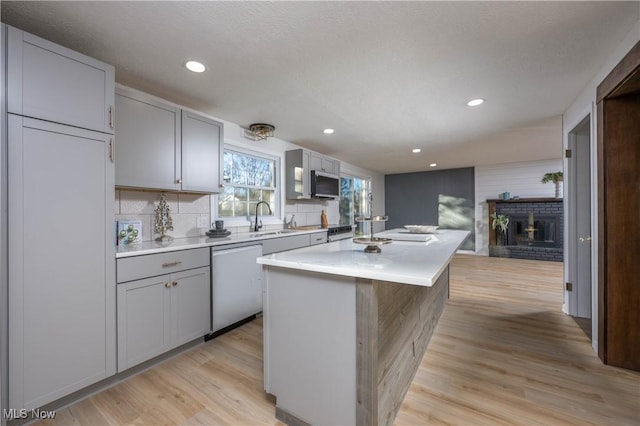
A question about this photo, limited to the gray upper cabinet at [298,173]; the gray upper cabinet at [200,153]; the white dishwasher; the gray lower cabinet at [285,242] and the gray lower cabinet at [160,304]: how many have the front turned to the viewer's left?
0

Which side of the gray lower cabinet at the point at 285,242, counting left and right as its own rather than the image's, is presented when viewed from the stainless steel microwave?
left

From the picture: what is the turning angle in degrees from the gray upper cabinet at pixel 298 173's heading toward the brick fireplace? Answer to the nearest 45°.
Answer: approximately 45° to its left

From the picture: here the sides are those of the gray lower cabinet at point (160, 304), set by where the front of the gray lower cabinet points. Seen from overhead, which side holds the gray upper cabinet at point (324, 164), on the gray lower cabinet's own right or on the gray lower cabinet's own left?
on the gray lower cabinet's own left

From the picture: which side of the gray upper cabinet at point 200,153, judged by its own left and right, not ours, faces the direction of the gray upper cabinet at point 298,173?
left

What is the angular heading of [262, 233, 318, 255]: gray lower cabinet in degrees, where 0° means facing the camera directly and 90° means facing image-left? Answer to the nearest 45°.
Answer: approximately 315°

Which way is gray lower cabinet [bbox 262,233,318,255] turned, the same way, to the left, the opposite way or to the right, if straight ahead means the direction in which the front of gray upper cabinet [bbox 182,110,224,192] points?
the same way

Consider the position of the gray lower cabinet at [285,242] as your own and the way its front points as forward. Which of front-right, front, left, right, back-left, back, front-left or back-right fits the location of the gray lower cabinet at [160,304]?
right

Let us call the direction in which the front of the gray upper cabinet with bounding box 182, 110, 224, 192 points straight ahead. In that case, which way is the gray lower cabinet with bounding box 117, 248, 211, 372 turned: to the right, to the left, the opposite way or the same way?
the same way

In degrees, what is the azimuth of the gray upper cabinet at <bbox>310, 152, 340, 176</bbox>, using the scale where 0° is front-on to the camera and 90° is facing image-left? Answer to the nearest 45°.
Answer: approximately 315°

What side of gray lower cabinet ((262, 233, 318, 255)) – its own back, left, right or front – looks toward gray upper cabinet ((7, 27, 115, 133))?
right

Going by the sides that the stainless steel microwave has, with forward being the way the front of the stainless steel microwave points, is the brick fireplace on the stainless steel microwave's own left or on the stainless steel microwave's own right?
on the stainless steel microwave's own left

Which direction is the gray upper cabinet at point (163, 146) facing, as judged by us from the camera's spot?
facing the viewer and to the right of the viewer
